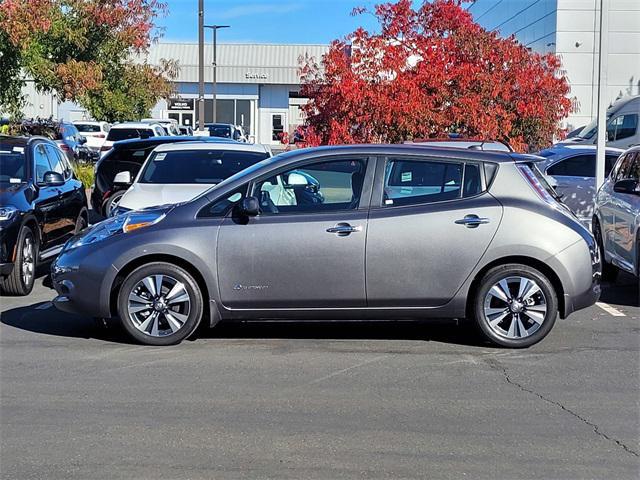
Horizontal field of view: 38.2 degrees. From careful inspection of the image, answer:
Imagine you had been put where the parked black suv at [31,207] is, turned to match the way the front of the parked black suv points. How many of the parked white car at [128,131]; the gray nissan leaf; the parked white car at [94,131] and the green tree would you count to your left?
1

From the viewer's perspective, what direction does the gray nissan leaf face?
to the viewer's left

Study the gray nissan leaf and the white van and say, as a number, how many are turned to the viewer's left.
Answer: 2

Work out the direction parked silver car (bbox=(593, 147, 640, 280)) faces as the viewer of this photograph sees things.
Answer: facing the viewer and to the right of the viewer

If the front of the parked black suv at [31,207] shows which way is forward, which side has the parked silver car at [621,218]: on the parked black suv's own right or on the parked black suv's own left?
on the parked black suv's own left

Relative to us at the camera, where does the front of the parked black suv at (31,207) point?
facing the viewer and to the left of the viewer

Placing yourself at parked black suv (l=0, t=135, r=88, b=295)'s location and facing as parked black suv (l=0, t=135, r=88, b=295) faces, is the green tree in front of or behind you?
behind

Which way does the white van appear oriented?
to the viewer's left

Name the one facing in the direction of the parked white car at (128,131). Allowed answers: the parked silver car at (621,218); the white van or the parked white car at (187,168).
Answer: the white van
